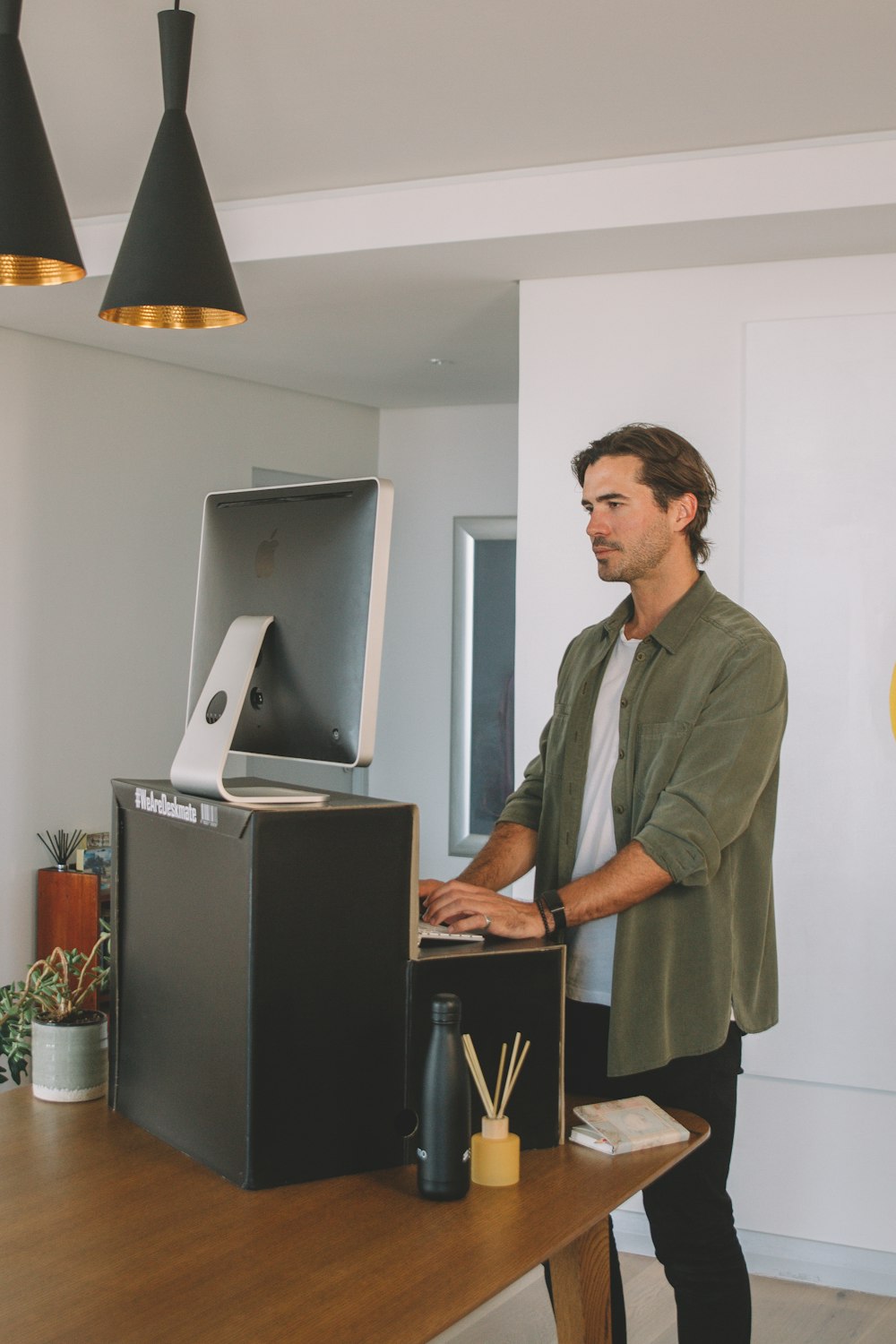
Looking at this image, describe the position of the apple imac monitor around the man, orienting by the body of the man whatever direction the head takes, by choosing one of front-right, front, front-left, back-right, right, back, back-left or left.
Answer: front

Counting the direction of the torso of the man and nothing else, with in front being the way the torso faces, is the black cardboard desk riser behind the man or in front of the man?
in front

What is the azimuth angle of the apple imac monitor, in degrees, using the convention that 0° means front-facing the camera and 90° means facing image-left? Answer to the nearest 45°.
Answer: approximately 225°

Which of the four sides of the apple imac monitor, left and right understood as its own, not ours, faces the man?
front

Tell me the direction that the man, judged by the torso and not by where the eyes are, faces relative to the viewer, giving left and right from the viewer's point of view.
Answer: facing the viewer and to the left of the viewer

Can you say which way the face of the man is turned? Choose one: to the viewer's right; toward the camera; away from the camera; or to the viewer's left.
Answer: to the viewer's left

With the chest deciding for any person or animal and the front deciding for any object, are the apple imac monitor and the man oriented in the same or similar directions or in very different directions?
very different directions

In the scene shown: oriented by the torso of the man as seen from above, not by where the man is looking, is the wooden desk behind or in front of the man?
in front
